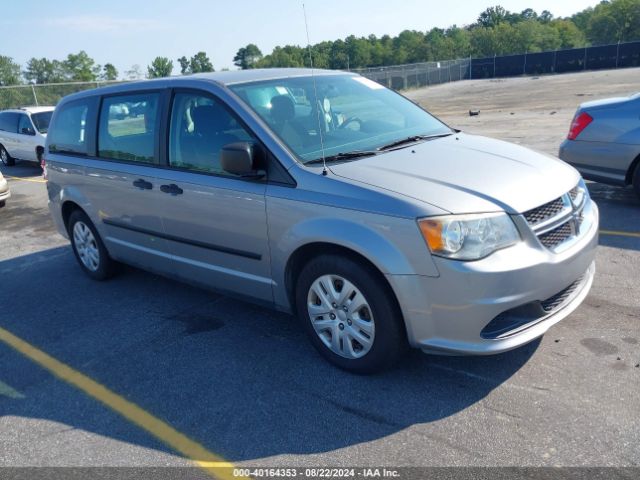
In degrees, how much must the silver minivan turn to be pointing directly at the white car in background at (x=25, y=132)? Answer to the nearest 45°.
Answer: approximately 180°

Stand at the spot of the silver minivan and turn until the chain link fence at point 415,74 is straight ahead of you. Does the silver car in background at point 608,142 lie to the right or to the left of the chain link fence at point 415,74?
right

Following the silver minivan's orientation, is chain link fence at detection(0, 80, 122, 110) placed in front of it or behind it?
behind

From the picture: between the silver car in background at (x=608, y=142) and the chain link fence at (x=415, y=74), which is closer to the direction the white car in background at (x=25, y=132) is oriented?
the silver car in background

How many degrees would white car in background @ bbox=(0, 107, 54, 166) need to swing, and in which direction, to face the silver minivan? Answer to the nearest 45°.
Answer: approximately 45° to its right

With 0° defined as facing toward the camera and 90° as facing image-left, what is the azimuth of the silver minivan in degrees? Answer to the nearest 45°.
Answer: approximately 315°

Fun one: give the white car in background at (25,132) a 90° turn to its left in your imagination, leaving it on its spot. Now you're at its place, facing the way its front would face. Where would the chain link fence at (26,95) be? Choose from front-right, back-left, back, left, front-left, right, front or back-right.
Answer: front-left

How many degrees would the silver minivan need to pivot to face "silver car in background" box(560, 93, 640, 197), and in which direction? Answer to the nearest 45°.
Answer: approximately 90° to its left

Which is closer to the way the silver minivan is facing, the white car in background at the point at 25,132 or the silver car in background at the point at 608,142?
the silver car in background
